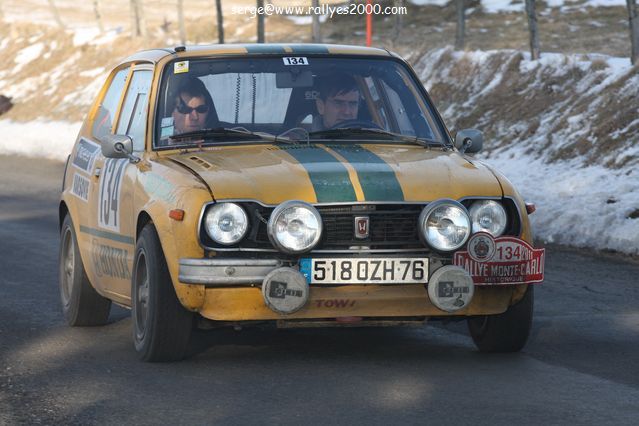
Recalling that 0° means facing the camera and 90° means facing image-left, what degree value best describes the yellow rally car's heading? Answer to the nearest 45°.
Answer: approximately 315°

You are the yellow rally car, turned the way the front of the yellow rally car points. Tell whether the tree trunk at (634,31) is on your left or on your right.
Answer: on your left
